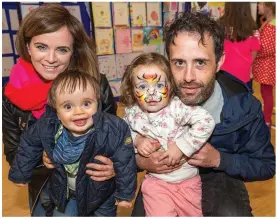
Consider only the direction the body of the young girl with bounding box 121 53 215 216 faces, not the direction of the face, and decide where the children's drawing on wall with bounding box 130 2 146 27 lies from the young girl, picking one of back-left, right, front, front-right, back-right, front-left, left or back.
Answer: back

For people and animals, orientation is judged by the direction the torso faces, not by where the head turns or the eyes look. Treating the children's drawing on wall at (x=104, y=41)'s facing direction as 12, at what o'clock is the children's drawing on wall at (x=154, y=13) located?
the children's drawing on wall at (x=154, y=13) is roughly at 8 o'clock from the children's drawing on wall at (x=104, y=41).

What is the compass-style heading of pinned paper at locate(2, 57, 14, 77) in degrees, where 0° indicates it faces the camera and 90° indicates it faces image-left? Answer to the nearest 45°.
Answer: approximately 0°

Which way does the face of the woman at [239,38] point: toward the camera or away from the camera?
away from the camera

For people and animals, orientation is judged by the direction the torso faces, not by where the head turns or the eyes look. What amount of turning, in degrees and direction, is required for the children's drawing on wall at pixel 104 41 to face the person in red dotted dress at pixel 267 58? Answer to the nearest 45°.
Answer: approximately 45° to its left

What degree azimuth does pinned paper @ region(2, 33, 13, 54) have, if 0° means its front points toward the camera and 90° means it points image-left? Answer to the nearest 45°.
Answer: approximately 0°
